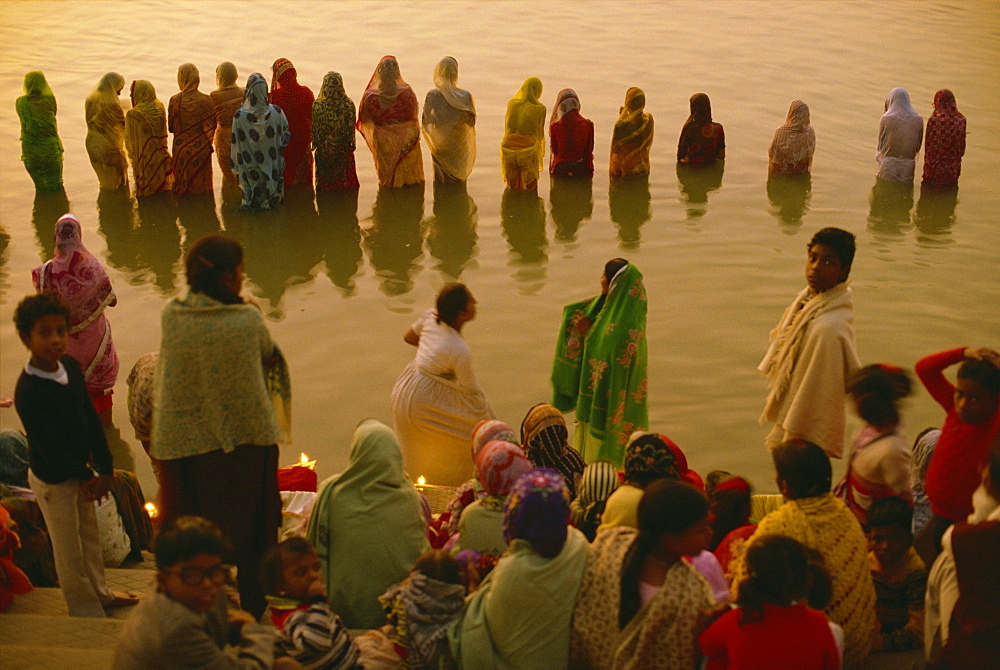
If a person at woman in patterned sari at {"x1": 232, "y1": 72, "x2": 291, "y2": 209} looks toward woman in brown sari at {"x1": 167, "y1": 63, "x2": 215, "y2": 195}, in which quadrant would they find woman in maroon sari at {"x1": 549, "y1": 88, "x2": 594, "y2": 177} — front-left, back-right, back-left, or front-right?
back-right

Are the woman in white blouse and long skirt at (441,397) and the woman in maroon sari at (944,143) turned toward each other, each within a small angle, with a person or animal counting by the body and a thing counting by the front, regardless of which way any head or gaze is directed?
no

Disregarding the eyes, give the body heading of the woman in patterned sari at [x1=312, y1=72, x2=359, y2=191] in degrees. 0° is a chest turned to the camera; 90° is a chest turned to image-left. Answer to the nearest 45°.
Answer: approximately 180°

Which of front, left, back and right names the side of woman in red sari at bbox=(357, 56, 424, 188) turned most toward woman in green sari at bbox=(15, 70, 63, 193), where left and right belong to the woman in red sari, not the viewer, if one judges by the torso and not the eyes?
left

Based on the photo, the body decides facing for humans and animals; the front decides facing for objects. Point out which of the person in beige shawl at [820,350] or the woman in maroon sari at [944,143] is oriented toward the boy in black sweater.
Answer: the person in beige shawl

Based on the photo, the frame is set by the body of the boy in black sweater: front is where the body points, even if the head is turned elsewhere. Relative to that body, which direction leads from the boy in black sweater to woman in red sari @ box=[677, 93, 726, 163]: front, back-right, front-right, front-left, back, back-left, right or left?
left

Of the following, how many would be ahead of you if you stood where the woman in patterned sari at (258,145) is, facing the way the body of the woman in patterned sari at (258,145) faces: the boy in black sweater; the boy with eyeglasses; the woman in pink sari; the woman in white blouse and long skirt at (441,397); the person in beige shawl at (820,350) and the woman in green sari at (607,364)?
0

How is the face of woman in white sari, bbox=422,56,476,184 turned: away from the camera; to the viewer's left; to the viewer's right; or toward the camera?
away from the camera

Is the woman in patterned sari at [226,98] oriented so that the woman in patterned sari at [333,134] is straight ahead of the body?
no

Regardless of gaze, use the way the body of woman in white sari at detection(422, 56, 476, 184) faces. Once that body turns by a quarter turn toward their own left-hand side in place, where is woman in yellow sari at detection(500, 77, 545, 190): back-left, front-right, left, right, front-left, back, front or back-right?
back

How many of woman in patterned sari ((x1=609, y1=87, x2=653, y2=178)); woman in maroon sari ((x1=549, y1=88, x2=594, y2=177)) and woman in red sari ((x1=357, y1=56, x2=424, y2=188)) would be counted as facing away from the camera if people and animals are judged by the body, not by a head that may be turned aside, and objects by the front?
3

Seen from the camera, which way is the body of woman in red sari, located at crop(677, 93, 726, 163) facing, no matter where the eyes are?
away from the camera

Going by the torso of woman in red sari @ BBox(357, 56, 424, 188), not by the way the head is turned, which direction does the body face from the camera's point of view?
away from the camera

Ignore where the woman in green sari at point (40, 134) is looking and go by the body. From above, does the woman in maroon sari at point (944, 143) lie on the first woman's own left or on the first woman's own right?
on the first woman's own right

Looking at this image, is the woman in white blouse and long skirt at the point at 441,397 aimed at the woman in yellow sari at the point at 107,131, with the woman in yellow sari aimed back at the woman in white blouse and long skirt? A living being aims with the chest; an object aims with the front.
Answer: no

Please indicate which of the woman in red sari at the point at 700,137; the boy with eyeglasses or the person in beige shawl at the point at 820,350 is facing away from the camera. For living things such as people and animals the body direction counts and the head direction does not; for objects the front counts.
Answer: the woman in red sari

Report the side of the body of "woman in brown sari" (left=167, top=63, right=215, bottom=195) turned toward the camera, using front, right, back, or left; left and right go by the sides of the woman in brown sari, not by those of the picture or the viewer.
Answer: back

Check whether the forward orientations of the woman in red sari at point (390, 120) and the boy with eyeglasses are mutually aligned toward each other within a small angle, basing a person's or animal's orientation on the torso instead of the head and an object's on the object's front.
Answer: no

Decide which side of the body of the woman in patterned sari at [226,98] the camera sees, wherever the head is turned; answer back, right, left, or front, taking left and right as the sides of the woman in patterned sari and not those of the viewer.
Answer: back
